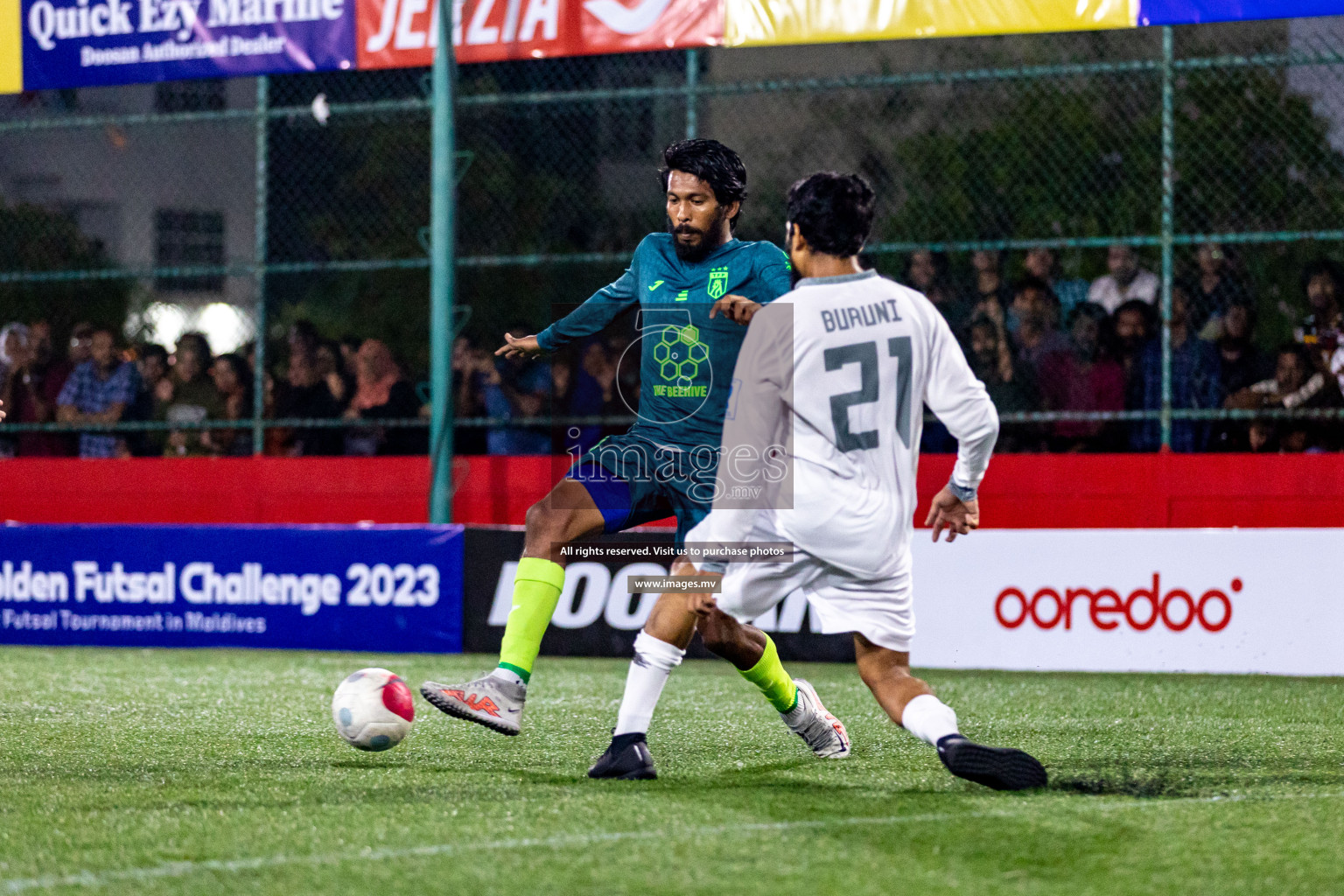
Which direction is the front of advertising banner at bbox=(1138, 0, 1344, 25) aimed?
toward the camera

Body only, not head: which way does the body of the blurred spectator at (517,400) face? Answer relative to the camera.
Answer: toward the camera

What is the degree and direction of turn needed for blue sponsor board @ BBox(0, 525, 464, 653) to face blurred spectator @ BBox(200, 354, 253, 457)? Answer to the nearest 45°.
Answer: approximately 180°

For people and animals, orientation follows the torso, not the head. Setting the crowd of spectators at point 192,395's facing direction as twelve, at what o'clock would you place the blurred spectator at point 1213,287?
The blurred spectator is roughly at 10 o'clock from the crowd of spectators.

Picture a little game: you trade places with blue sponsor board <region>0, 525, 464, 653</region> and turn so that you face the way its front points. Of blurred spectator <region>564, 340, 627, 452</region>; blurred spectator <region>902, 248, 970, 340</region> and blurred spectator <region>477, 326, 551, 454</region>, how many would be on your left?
3

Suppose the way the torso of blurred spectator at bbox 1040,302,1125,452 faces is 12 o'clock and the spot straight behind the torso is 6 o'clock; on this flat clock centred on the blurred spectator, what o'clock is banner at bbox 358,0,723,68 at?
The banner is roughly at 3 o'clock from the blurred spectator.

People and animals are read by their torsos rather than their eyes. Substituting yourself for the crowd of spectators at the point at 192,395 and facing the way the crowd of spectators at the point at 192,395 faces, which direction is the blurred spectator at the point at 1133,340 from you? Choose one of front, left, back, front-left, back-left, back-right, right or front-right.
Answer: front-left

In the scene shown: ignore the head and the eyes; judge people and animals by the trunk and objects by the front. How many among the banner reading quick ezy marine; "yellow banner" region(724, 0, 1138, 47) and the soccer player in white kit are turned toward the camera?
2

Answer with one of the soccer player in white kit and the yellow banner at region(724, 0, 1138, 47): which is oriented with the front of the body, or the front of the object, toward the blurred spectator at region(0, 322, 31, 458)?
the soccer player in white kit

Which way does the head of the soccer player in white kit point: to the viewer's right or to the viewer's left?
to the viewer's left
